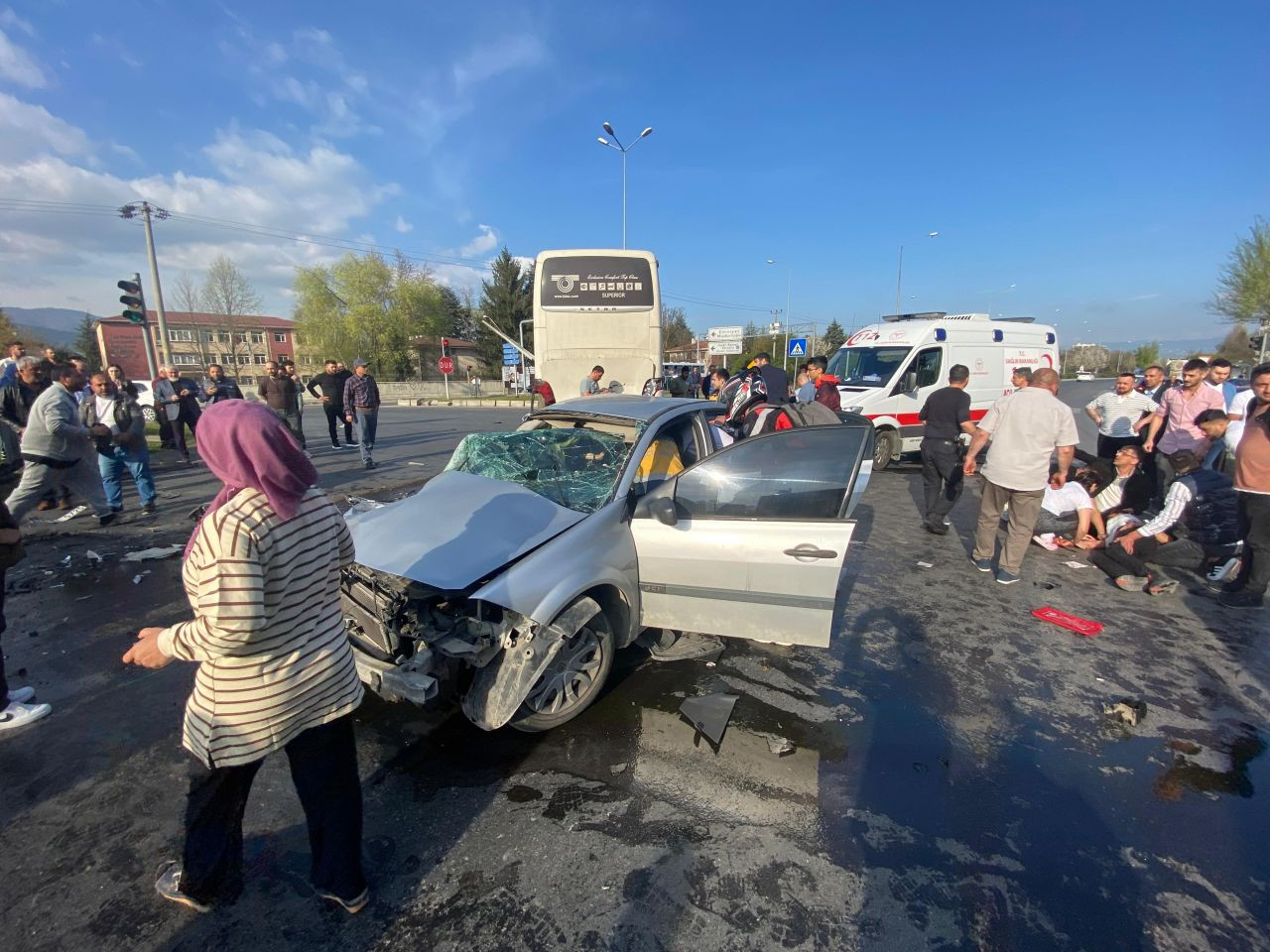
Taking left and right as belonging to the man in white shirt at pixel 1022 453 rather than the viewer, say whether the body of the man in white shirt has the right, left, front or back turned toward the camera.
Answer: back

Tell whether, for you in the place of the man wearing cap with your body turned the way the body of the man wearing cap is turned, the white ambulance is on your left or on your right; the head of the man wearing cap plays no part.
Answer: on your left

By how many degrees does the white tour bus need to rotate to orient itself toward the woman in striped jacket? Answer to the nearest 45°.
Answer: approximately 180°

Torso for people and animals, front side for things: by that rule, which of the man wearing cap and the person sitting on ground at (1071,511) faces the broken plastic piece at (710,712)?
the man wearing cap

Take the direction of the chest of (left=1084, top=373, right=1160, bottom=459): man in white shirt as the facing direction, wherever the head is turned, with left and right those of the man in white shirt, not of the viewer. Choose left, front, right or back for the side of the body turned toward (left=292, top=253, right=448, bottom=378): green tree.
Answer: right

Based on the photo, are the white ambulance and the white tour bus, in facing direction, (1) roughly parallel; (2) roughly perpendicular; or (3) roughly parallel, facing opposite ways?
roughly perpendicular

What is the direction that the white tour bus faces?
away from the camera
